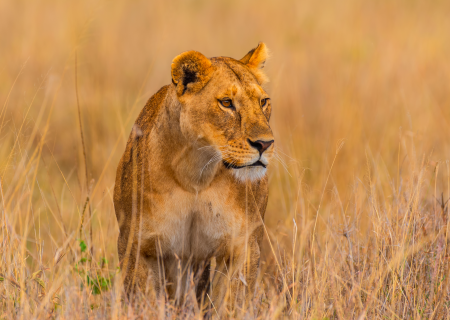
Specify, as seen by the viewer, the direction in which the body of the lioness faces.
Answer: toward the camera
